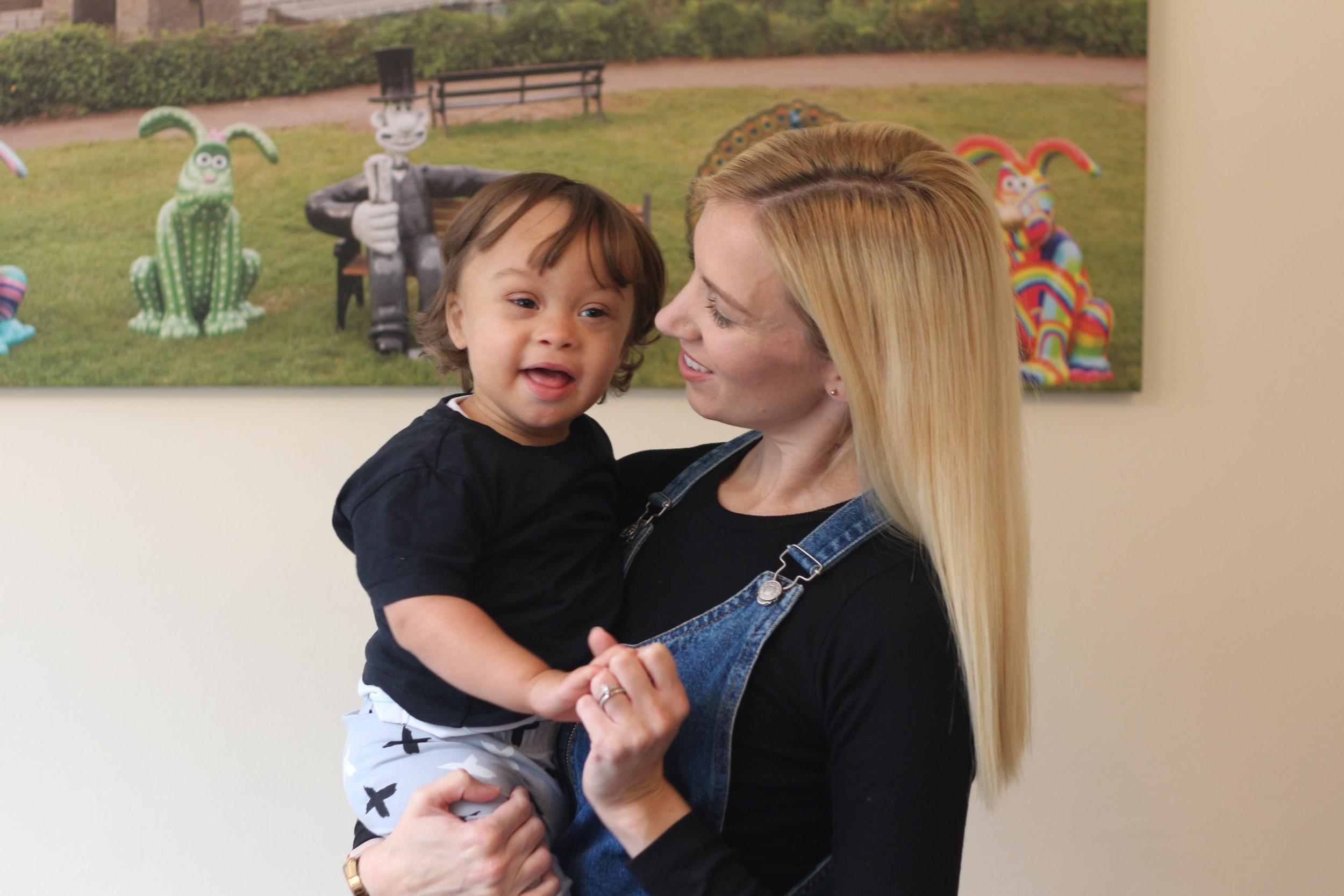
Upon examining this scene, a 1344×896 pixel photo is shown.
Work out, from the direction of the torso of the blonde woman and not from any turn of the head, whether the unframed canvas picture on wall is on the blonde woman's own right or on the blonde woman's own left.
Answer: on the blonde woman's own right

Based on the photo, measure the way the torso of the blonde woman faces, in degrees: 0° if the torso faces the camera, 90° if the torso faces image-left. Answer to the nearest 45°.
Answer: approximately 45°

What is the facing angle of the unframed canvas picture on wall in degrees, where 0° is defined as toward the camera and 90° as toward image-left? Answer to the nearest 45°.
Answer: approximately 0°

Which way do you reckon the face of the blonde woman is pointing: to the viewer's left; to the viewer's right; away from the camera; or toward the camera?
to the viewer's left
